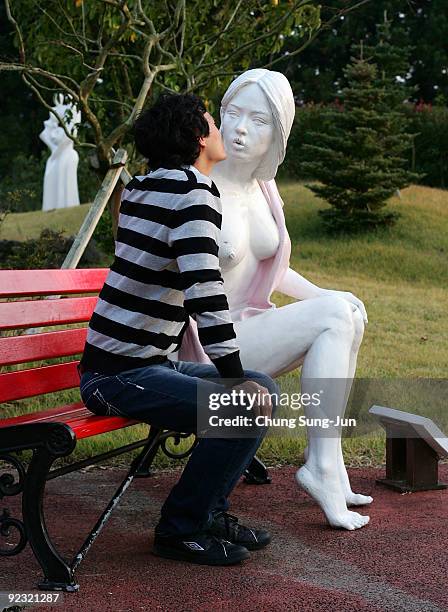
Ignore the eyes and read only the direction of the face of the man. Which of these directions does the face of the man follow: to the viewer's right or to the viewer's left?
to the viewer's right

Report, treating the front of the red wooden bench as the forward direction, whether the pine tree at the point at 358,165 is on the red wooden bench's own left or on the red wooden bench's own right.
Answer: on the red wooden bench's own left

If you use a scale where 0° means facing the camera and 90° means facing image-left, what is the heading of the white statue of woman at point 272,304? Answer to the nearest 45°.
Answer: approximately 315°

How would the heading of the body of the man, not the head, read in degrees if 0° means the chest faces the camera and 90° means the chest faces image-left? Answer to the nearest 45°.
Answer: approximately 270°

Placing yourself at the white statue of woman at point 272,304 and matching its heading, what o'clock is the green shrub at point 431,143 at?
The green shrub is roughly at 8 o'clock from the white statue of woman.

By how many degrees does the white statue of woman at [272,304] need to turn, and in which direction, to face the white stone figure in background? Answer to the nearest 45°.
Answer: approximately 135° to its left
